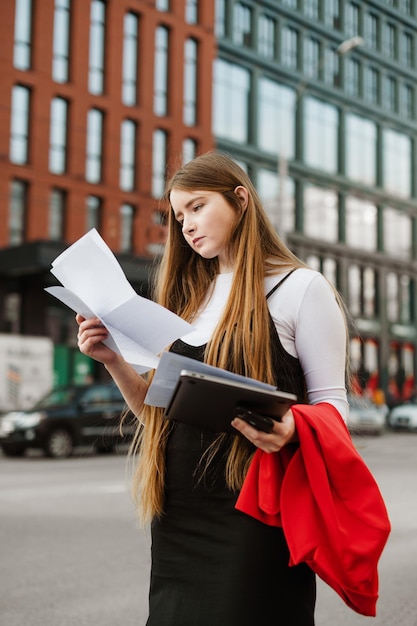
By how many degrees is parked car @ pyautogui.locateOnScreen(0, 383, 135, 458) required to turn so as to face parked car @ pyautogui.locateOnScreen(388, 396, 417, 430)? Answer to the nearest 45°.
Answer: approximately 180°

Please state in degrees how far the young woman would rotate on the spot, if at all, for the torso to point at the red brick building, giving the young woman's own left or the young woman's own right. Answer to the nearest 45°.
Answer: approximately 135° to the young woman's own right

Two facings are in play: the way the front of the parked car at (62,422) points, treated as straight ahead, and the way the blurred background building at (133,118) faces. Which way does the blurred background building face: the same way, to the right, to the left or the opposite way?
to the left

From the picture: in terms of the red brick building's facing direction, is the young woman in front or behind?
in front

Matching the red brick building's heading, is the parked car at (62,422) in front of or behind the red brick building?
in front

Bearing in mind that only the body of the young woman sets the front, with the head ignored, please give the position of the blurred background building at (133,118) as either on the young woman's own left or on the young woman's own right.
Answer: on the young woman's own right

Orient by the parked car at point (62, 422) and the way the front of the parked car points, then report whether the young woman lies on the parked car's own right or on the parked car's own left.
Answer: on the parked car's own left

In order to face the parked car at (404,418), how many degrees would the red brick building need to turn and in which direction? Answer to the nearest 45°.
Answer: approximately 45° to its left

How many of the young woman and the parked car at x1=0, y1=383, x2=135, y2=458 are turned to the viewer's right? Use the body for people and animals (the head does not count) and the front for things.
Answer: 0

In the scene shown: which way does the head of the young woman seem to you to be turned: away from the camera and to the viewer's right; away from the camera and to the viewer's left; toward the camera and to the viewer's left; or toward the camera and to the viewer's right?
toward the camera and to the viewer's left

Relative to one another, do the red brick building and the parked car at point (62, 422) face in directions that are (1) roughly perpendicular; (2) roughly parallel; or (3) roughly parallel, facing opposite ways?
roughly perpendicular

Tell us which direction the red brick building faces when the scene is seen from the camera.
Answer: facing the viewer and to the right of the viewer
